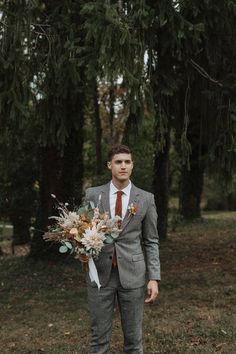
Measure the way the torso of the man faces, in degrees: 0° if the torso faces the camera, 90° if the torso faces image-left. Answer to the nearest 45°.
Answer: approximately 0°

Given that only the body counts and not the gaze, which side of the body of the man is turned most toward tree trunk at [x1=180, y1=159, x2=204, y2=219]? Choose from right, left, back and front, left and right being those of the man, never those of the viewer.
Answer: back

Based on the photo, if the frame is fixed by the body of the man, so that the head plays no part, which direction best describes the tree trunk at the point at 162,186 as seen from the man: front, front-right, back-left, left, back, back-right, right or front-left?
back
